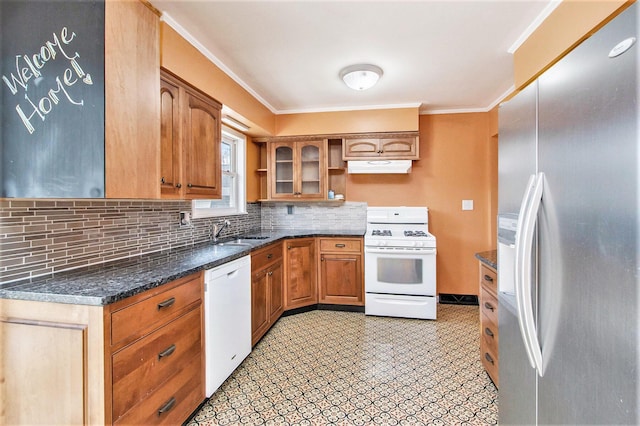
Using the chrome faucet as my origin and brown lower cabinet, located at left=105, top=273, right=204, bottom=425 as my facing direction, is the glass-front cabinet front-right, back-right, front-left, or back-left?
back-left

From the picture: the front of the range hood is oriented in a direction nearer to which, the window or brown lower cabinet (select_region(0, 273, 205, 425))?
the brown lower cabinet

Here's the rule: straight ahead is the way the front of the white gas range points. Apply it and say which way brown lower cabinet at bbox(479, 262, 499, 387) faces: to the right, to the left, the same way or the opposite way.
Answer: to the right

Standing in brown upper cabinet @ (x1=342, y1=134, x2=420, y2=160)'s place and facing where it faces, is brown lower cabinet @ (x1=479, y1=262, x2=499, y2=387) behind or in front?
in front

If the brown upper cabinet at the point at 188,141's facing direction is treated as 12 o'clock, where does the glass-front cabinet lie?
The glass-front cabinet is roughly at 9 o'clock from the brown upper cabinet.

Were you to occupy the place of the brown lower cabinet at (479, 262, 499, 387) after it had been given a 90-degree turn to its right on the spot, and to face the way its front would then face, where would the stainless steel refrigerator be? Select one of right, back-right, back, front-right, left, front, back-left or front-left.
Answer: back

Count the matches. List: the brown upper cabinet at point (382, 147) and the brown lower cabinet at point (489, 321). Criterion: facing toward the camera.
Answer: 1

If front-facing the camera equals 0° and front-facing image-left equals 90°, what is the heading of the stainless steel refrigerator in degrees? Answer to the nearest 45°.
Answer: approximately 45°

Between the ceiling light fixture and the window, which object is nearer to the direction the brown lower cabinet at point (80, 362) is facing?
the ceiling light fixture

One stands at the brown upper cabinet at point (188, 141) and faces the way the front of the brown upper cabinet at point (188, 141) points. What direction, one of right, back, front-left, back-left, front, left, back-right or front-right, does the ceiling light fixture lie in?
front-left

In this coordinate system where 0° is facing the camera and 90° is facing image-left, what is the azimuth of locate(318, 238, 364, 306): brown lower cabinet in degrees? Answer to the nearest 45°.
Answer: approximately 0°

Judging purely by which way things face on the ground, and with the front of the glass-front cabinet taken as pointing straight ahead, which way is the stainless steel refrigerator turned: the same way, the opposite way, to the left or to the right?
to the right
